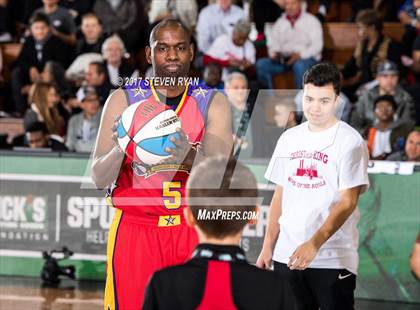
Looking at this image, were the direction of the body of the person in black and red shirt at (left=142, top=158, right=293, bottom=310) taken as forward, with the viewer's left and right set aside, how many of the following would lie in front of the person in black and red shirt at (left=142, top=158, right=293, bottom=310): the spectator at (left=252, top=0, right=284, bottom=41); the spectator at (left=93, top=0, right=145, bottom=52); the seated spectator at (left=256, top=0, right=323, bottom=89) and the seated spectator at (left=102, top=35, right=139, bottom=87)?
4

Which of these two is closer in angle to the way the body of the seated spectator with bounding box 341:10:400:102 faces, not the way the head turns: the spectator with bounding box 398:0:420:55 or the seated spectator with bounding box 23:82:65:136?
the seated spectator

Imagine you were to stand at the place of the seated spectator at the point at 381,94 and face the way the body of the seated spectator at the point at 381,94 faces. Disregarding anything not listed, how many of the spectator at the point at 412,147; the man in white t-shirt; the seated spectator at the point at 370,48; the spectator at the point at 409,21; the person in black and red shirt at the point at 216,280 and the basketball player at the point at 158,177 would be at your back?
2

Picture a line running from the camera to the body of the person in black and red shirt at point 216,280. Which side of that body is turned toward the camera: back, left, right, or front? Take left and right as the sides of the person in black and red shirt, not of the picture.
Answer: back

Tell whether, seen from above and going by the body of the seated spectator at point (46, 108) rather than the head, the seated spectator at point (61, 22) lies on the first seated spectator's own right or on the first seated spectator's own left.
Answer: on the first seated spectator's own left
